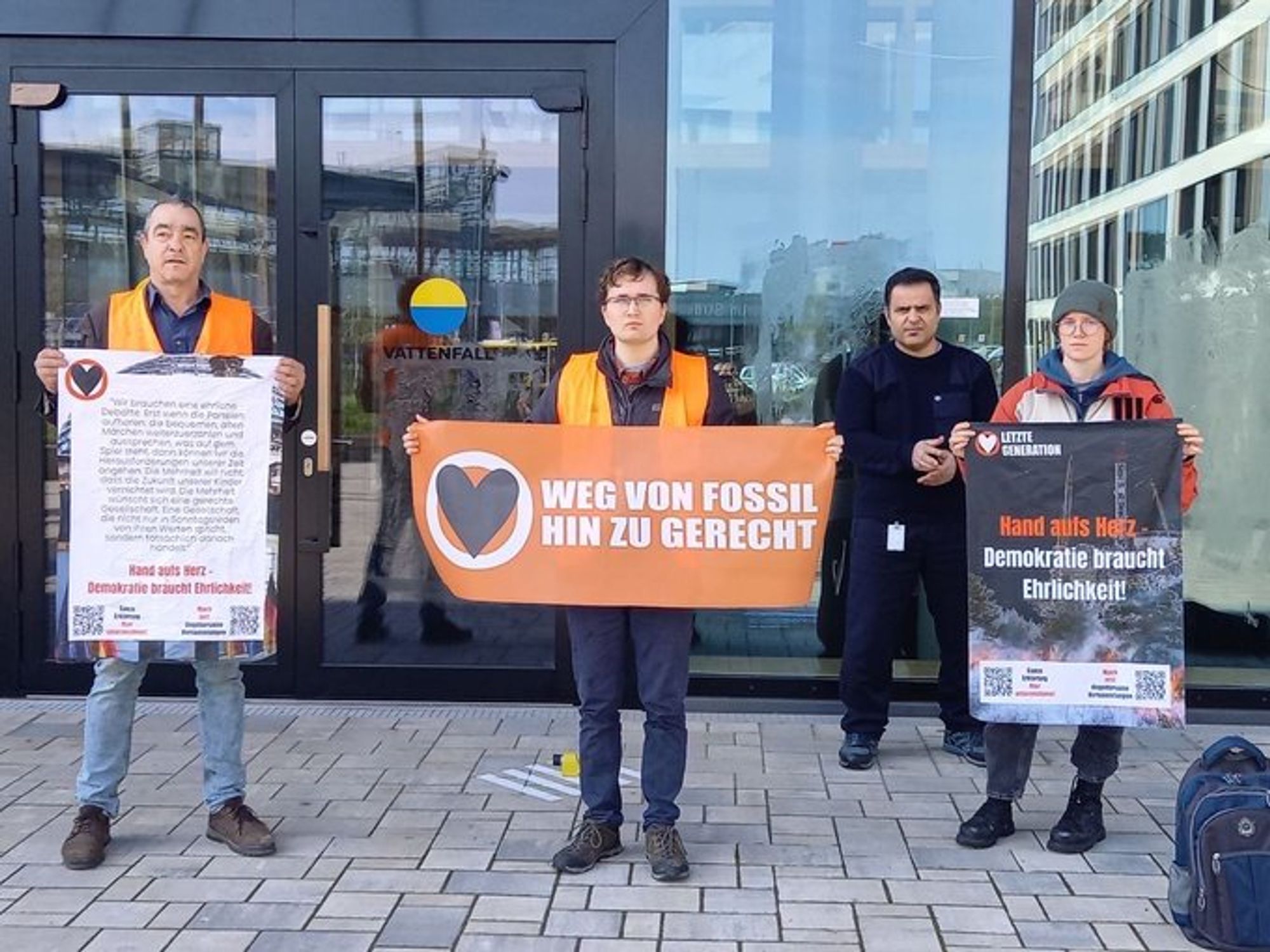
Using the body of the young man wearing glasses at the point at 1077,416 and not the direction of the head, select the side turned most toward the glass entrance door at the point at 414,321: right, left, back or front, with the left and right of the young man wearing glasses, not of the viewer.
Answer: right

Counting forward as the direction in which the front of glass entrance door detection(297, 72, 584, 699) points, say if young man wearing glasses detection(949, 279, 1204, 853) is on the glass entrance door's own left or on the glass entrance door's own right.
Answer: on the glass entrance door's own left

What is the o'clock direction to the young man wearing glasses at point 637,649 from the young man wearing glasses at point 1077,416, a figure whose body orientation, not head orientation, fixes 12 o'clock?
the young man wearing glasses at point 637,649 is roughly at 2 o'clock from the young man wearing glasses at point 1077,416.

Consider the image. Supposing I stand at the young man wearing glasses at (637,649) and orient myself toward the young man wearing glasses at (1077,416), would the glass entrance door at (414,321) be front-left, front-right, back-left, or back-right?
back-left

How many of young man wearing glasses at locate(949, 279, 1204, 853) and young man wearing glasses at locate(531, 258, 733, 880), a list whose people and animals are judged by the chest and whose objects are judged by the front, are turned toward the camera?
2

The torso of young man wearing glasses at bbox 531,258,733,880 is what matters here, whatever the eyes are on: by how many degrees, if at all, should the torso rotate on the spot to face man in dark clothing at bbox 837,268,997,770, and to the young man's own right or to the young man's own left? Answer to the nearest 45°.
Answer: approximately 135° to the young man's own left

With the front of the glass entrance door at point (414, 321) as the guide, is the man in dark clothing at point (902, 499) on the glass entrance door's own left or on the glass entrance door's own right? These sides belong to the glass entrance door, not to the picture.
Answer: on the glass entrance door's own left

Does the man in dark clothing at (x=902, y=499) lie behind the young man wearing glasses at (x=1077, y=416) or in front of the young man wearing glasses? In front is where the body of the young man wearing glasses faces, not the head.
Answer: behind
